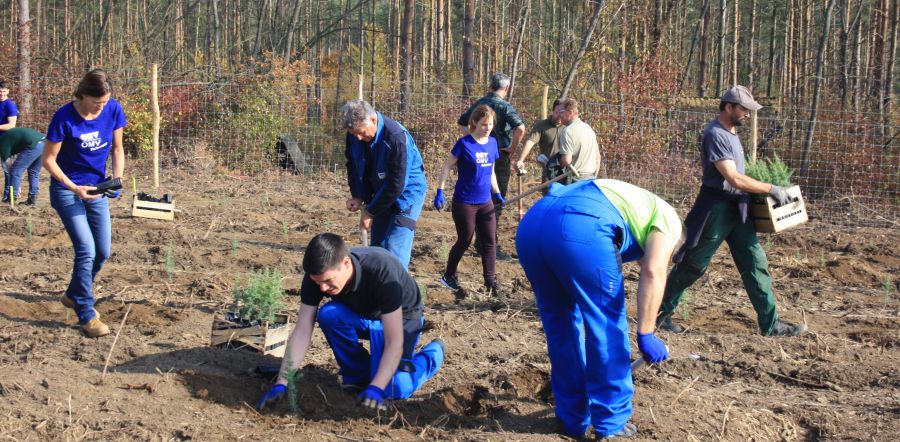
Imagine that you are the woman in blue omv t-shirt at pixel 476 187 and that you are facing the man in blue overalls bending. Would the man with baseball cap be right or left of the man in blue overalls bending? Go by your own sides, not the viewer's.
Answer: left

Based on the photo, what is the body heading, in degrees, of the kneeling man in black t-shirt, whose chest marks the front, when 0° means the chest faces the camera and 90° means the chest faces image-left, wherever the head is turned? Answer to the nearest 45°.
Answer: approximately 45°

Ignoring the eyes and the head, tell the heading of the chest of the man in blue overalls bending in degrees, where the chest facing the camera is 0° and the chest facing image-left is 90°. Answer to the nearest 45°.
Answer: approximately 225°

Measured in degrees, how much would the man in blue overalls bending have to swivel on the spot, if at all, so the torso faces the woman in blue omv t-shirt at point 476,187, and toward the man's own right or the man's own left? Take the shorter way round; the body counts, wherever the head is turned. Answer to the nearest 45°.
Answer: approximately 45° to the man's own left

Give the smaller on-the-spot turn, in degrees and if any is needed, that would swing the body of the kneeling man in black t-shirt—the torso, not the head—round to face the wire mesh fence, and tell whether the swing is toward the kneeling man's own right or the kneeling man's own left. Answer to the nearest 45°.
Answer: approximately 135° to the kneeling man's own right

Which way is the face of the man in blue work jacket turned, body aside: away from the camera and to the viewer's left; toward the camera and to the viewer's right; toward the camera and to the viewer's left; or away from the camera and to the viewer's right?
toward the camera and to the viewer's left
